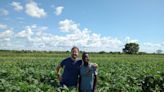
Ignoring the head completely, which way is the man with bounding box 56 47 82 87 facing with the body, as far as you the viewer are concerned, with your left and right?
facing the viewer

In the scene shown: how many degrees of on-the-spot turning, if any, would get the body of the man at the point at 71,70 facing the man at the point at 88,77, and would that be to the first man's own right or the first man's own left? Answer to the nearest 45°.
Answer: approximately 45° to the first man's own left
